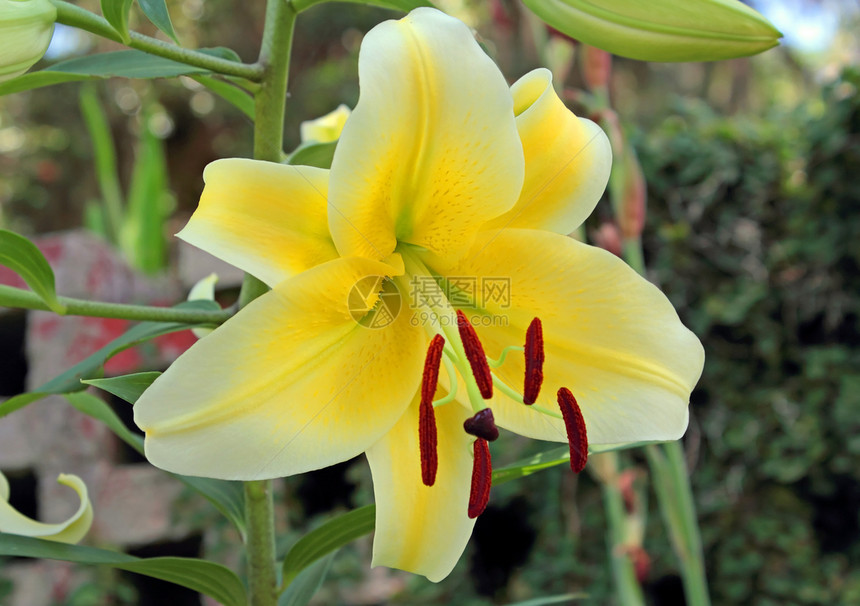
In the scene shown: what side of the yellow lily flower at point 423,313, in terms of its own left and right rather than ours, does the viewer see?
front
